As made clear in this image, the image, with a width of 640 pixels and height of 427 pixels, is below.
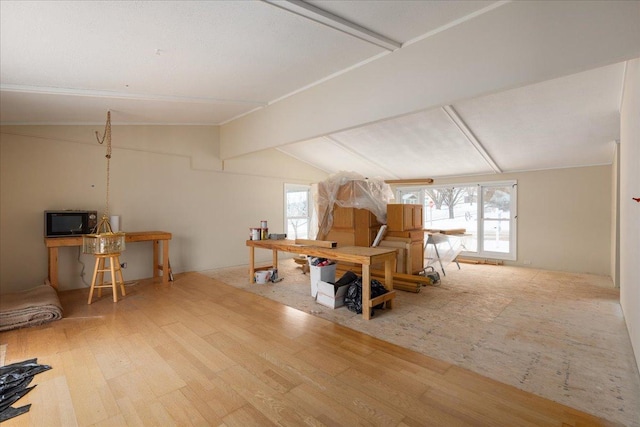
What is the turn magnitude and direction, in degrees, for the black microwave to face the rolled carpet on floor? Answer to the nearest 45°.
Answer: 0° — it already faces it

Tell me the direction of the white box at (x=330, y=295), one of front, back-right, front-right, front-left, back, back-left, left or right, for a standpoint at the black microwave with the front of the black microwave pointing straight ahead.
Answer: front-left

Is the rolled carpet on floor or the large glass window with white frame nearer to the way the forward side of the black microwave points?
the rolled carpet on floor

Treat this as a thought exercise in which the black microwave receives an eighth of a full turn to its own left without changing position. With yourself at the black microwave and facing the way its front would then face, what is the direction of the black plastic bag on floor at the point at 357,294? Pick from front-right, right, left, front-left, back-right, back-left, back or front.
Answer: front

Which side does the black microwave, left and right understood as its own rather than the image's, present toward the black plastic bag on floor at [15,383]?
front

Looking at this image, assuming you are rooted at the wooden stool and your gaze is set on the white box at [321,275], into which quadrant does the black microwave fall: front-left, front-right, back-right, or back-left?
back-left

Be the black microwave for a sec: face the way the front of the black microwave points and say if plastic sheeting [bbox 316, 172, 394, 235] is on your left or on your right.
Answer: on your left

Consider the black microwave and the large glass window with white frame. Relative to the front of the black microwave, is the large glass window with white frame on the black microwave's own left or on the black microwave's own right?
on the black microwave's own left

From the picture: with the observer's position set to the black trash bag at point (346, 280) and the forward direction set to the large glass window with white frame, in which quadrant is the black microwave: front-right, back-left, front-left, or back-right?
back-left

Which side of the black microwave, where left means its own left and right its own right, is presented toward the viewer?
front

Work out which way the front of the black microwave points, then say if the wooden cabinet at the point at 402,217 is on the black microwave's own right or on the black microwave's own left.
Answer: on the black microwave's own left

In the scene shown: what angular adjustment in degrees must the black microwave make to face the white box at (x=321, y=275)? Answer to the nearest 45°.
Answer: approximately 45° to its left

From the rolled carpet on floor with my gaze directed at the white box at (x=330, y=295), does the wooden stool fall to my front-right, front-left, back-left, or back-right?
front-left

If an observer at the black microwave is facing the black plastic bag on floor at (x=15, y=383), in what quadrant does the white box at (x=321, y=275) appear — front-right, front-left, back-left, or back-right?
front-left
